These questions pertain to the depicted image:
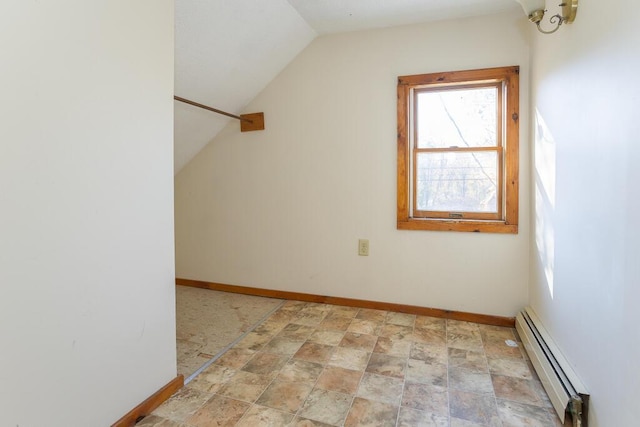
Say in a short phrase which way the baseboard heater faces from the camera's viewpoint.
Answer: facing to the left of the viewer

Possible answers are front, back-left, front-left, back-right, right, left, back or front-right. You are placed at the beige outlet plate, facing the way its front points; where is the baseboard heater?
front-left

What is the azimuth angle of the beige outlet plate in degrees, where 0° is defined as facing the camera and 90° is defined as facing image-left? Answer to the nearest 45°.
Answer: approximately 0°

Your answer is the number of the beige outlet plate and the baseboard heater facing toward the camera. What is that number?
1
